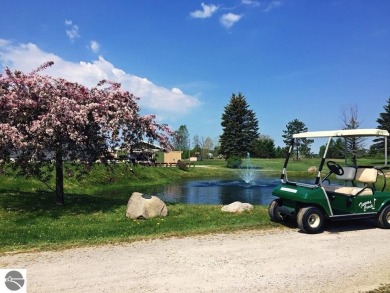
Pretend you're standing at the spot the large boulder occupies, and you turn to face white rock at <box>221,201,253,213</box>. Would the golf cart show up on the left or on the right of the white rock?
right

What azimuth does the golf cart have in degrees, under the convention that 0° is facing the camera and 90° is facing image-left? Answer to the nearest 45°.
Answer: approximately 45°

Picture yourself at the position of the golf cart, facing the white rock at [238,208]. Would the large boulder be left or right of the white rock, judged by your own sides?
left

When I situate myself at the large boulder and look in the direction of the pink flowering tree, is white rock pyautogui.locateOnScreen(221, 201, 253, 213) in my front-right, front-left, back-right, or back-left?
back-right

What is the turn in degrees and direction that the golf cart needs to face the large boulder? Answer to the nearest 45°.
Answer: approximately 45° to its right
